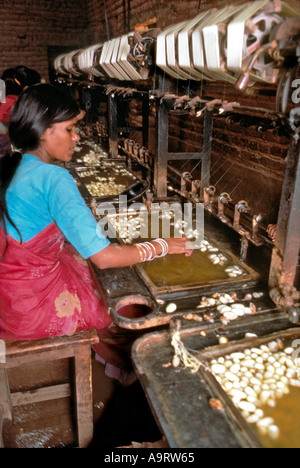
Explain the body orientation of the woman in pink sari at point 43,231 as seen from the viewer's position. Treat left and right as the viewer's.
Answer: facing away from the viewer and to the right of the viewer

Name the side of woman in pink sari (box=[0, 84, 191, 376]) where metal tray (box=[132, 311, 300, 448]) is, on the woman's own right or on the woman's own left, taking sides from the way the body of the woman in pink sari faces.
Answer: on the woman's own right
